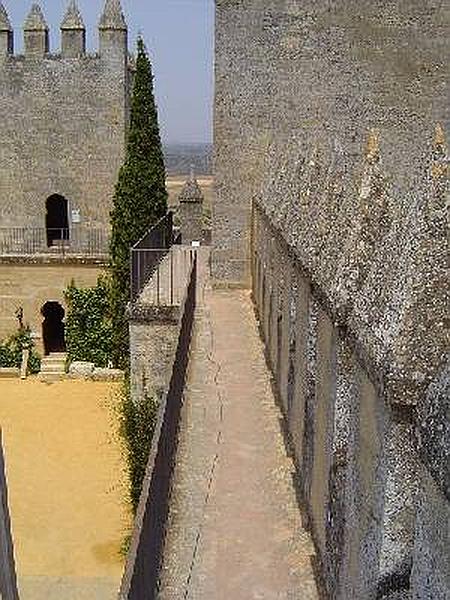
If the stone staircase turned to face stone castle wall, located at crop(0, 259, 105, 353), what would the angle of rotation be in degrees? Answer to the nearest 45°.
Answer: approximately 180°

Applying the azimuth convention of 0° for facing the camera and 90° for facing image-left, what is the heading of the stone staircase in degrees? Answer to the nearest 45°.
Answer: approximately 0°

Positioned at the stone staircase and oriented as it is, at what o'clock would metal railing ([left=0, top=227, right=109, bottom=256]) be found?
The metal railing is roughly at 6 o'clock from the stone staircase.

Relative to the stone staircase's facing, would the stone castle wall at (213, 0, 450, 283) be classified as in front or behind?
in front

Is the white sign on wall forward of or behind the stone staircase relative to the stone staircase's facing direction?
behind

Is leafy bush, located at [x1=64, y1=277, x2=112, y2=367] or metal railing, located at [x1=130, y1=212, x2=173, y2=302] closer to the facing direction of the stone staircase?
the metal railing

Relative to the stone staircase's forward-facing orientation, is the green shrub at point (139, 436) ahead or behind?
ahead
